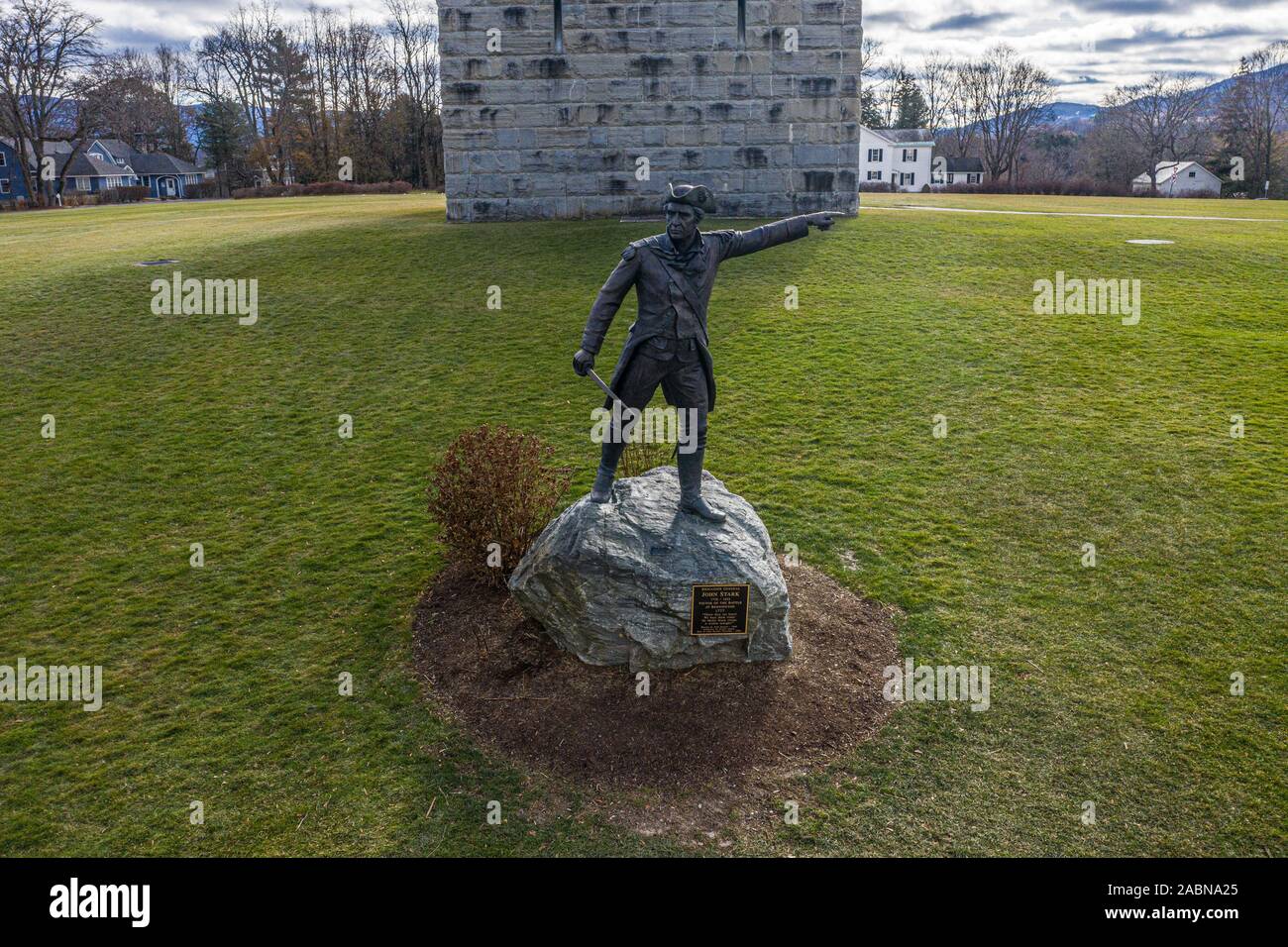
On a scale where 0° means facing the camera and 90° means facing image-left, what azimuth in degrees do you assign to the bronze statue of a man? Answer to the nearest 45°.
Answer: approximately 0°

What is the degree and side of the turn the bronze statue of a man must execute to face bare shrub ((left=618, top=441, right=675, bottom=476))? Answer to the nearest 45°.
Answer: approximately 180°

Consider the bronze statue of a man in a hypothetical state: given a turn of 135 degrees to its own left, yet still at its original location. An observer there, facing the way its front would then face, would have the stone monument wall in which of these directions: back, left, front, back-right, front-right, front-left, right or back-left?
front-left
